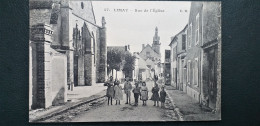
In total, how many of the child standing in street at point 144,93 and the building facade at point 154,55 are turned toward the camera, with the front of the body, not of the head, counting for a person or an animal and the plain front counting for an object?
2

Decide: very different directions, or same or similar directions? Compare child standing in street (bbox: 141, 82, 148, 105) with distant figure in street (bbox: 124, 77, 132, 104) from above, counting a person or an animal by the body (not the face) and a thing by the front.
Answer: same or similar directions

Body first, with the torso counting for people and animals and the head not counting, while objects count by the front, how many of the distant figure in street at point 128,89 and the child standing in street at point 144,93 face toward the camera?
2

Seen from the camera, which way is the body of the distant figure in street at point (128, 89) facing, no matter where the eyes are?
toward the camera

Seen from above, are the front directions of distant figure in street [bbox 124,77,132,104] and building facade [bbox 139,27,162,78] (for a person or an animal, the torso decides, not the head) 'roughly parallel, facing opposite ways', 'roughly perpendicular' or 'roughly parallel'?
roughly parallel

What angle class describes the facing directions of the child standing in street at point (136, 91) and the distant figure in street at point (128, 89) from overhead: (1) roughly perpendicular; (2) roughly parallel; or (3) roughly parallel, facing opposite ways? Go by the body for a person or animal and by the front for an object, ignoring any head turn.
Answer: roughly parallel

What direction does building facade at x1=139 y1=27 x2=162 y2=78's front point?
toward the camera

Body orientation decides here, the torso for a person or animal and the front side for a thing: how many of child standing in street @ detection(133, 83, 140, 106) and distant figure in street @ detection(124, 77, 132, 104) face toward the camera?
2

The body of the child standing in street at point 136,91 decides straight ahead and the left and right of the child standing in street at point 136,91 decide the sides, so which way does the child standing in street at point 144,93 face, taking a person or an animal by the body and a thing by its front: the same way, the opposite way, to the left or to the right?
the same way
